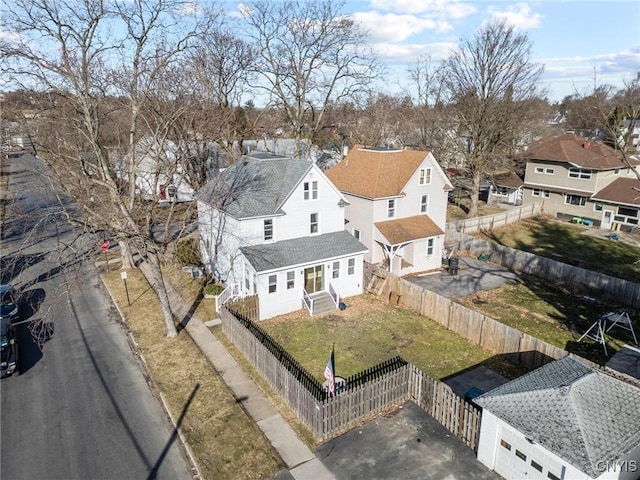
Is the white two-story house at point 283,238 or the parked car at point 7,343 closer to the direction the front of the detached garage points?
the parked car

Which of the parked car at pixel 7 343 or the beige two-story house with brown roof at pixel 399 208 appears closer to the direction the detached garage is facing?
the parked car

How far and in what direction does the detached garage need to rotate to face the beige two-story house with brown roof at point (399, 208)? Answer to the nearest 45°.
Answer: approximately 90° to its right

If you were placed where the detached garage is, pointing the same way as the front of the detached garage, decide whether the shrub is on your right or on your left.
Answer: on your right

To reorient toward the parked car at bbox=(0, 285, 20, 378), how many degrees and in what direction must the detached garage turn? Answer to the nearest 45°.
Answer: approximately 45° to its right

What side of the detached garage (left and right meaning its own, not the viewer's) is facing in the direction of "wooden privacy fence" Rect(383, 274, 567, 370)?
right

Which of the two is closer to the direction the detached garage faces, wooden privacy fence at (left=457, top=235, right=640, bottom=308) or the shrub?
the shrub

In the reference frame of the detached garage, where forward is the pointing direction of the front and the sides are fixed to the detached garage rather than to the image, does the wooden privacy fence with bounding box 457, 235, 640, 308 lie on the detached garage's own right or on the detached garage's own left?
on the detached garage's own right

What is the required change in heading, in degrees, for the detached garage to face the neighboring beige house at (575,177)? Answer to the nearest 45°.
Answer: approximately 135° to its right

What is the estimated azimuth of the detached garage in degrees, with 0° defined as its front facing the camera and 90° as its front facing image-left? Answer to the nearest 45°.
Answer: approximately 45°
